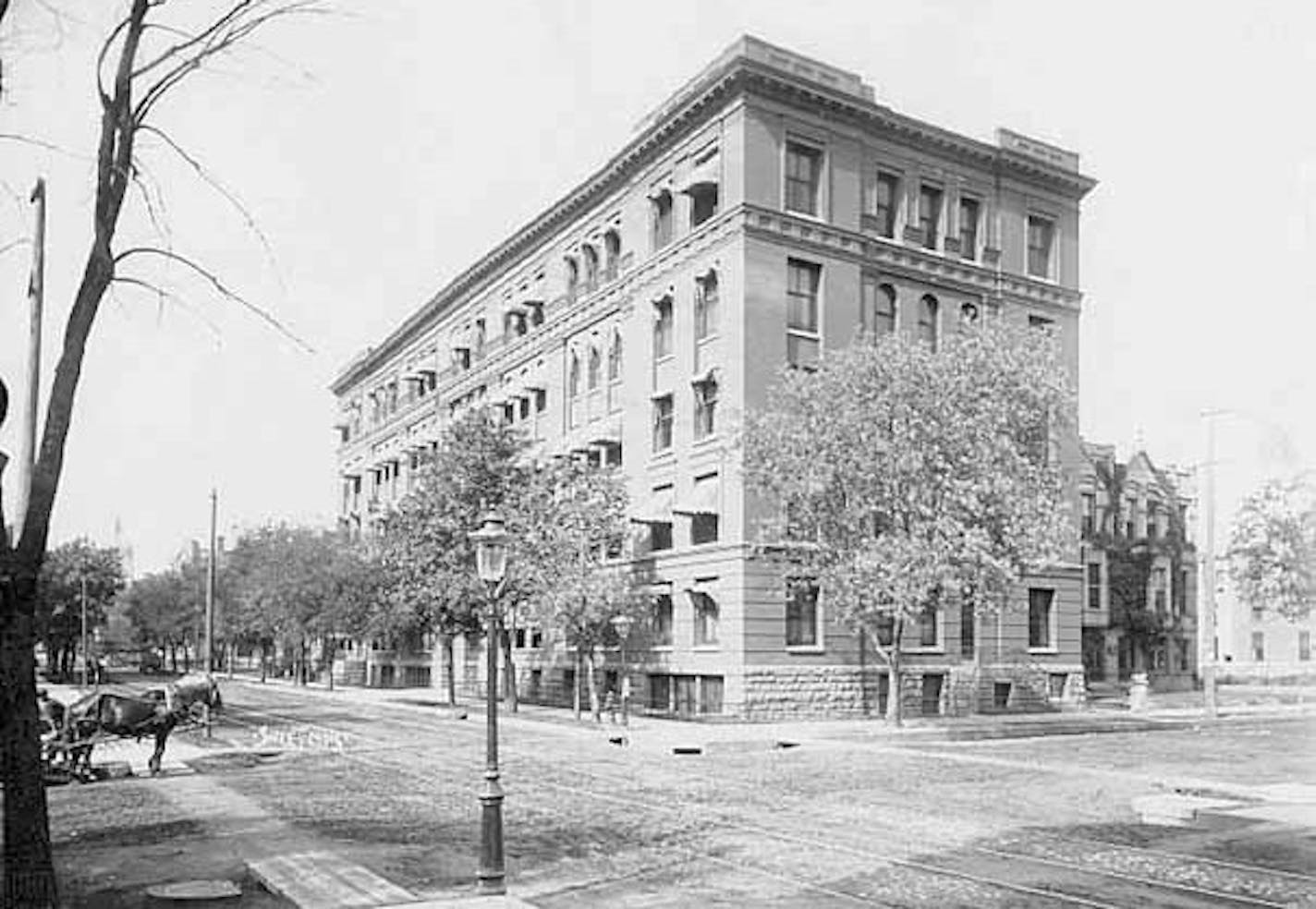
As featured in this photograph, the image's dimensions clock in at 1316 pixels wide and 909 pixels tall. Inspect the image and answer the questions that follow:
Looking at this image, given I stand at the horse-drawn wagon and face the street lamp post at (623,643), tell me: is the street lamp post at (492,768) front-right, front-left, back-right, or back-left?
back-right

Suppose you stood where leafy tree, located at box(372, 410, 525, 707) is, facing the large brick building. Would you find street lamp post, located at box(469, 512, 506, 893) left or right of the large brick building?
right

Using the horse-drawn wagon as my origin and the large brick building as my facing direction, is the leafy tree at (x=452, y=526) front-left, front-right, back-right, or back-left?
front-left
